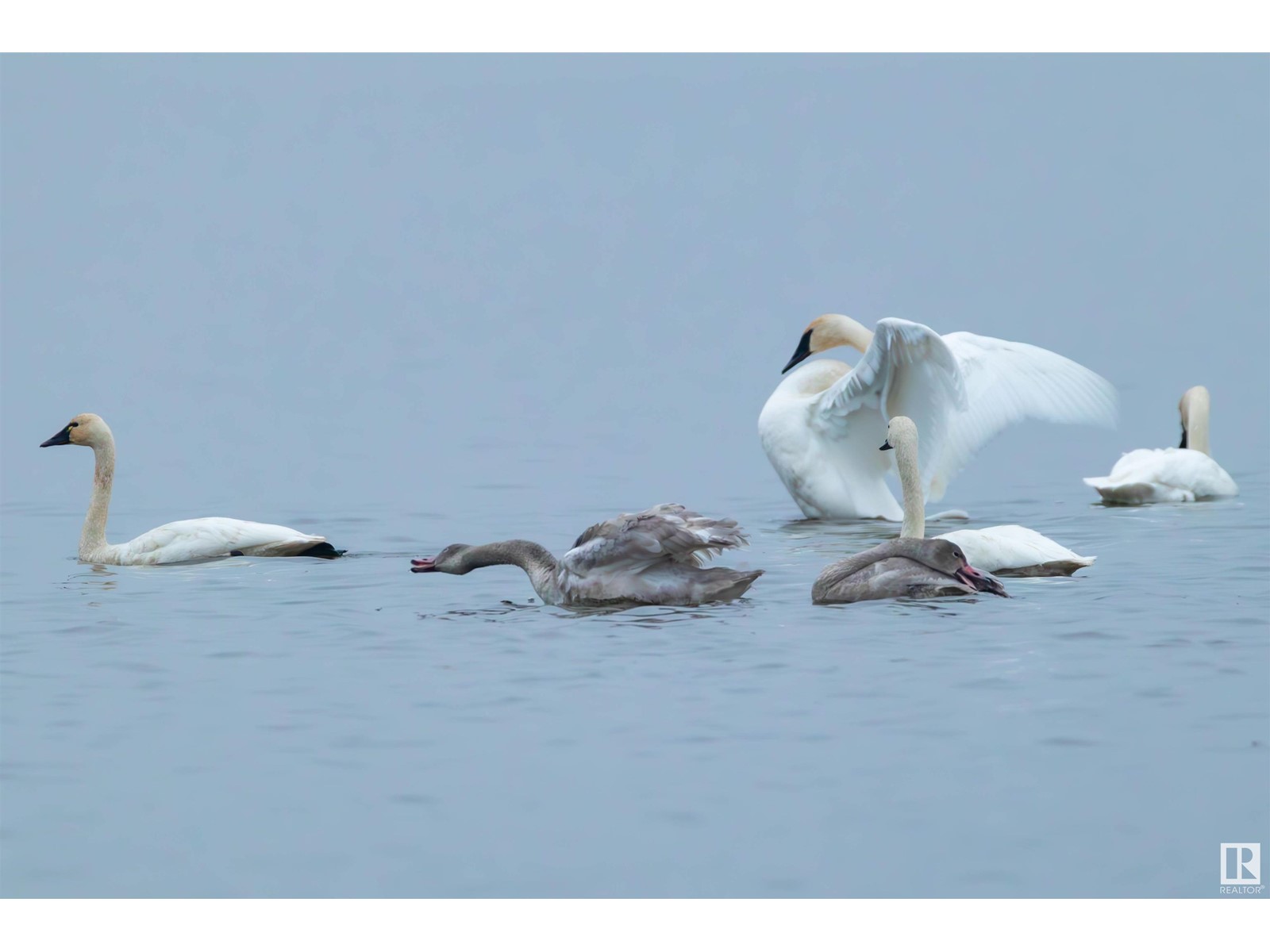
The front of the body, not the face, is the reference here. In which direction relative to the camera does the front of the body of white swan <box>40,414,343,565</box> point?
to the viewer's left

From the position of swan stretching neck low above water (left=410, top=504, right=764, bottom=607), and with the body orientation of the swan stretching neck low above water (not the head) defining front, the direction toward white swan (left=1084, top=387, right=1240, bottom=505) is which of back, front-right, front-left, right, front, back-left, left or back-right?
back-right

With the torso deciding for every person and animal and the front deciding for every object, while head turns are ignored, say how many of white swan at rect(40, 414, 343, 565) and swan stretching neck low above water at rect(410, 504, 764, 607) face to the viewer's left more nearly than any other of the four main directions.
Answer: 2

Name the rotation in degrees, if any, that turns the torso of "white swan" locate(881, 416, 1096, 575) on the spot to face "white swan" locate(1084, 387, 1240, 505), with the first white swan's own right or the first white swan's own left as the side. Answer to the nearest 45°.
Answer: approximately 90° to the first white swan's own right

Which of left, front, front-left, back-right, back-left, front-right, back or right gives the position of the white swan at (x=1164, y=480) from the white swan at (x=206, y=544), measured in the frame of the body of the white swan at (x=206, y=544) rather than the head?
back

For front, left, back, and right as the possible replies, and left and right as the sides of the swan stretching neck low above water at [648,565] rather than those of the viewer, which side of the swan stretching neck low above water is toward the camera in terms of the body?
left

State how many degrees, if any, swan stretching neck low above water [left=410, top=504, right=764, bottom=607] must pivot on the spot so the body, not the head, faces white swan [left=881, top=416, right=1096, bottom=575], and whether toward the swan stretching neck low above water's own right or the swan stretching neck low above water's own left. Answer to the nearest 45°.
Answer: approximately 180°

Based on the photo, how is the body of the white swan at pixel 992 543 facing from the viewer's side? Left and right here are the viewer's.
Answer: facing to the left of the viewer

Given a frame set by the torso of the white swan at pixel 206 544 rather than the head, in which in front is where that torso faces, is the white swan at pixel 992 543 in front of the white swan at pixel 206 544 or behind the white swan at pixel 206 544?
behind
